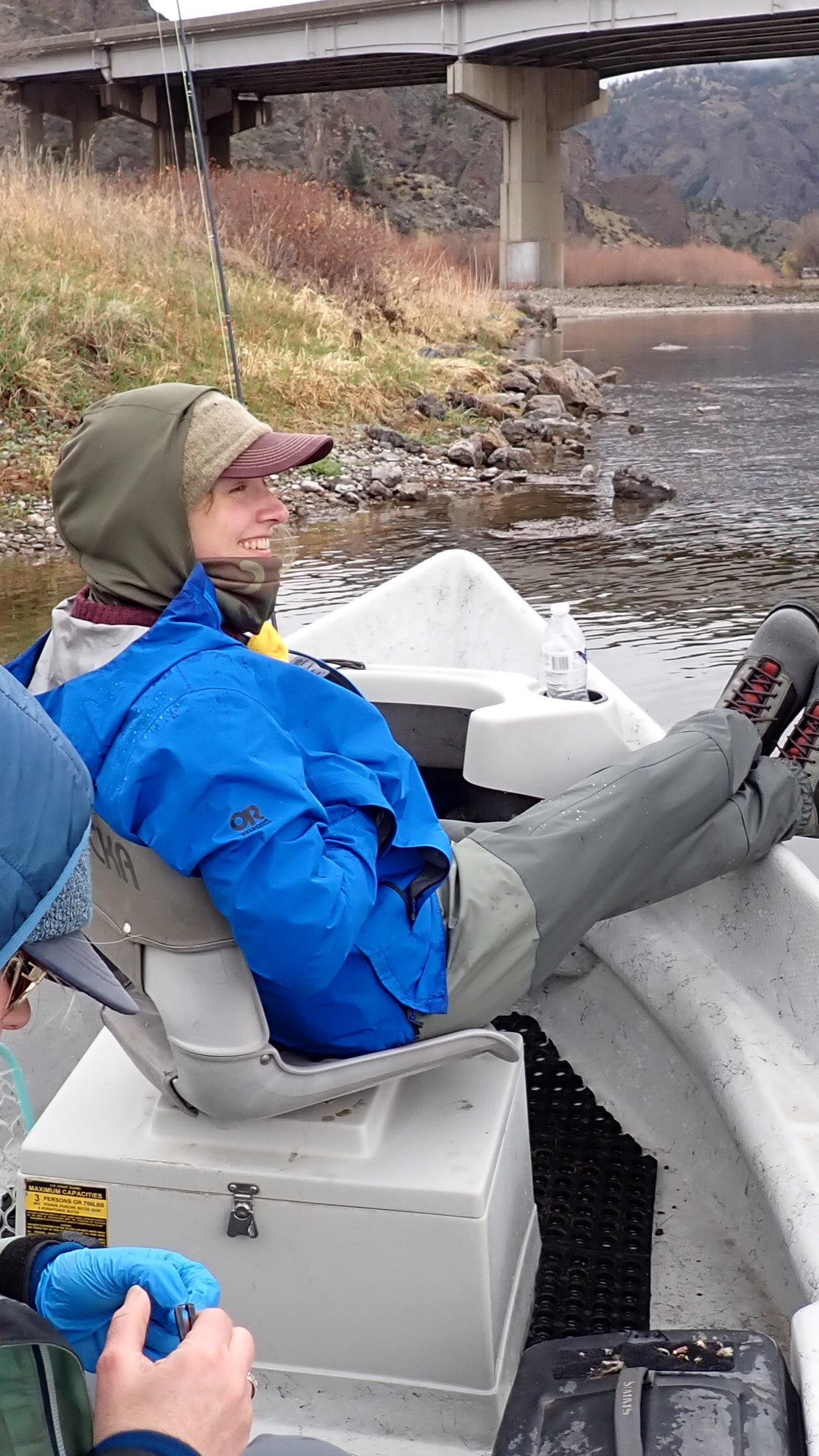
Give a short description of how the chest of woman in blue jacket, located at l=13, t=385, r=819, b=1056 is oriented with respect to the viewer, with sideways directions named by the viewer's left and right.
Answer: facing to the right of the viewer

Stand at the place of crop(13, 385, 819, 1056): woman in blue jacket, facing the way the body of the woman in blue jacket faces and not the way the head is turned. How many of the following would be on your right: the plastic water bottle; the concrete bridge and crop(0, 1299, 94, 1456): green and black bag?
1

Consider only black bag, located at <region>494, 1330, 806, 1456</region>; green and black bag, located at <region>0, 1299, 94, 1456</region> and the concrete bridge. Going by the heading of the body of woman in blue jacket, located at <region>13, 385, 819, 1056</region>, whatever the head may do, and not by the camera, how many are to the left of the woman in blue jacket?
1

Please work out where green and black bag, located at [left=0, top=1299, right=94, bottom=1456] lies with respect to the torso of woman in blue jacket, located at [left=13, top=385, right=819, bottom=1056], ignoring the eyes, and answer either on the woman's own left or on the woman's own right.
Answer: on the woman's own right

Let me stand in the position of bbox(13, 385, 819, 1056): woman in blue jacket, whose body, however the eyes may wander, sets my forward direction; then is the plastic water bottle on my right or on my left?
on my left

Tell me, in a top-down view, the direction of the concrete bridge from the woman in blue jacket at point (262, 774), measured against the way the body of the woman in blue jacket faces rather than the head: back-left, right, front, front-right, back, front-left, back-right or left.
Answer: left

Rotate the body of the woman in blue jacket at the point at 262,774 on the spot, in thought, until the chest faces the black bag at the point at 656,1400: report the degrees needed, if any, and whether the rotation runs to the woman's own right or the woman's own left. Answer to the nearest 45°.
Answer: approximately 45° to the woman's own right

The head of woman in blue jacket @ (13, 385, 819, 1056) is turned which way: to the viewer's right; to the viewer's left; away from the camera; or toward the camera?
to the viewer's right
